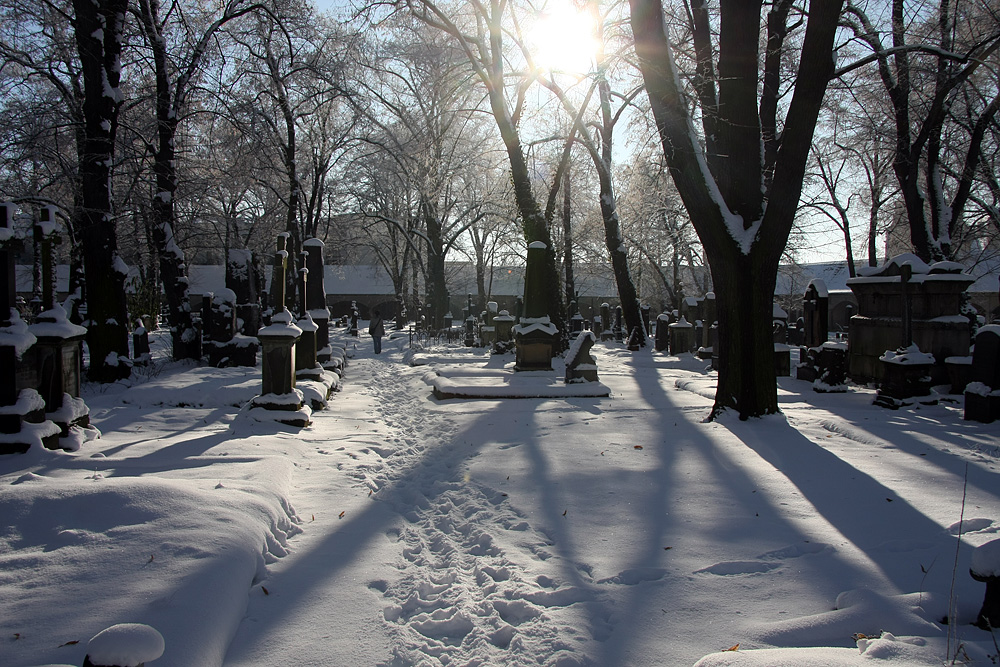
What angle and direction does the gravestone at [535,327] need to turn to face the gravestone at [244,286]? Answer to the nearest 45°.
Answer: approximately 90° to its right

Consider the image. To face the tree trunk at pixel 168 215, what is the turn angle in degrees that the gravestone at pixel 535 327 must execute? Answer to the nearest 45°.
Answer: approximately 90° to its right

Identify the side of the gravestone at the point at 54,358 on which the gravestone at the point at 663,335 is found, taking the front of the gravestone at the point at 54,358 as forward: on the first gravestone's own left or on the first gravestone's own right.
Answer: on the first gravestone's own left

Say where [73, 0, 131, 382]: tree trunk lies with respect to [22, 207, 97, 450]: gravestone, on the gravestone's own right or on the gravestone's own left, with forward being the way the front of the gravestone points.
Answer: on the gravestone's own left

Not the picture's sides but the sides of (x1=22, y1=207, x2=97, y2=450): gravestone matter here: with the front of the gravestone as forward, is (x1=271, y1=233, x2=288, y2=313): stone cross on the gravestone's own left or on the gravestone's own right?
on the gravestone's own left

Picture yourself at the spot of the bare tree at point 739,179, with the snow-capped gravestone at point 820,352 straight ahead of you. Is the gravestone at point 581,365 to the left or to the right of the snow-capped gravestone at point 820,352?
left

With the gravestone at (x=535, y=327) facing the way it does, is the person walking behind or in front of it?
behind

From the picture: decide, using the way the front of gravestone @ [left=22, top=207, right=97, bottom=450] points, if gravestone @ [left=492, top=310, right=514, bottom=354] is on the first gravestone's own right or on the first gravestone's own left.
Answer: on the first gravestone's own left
